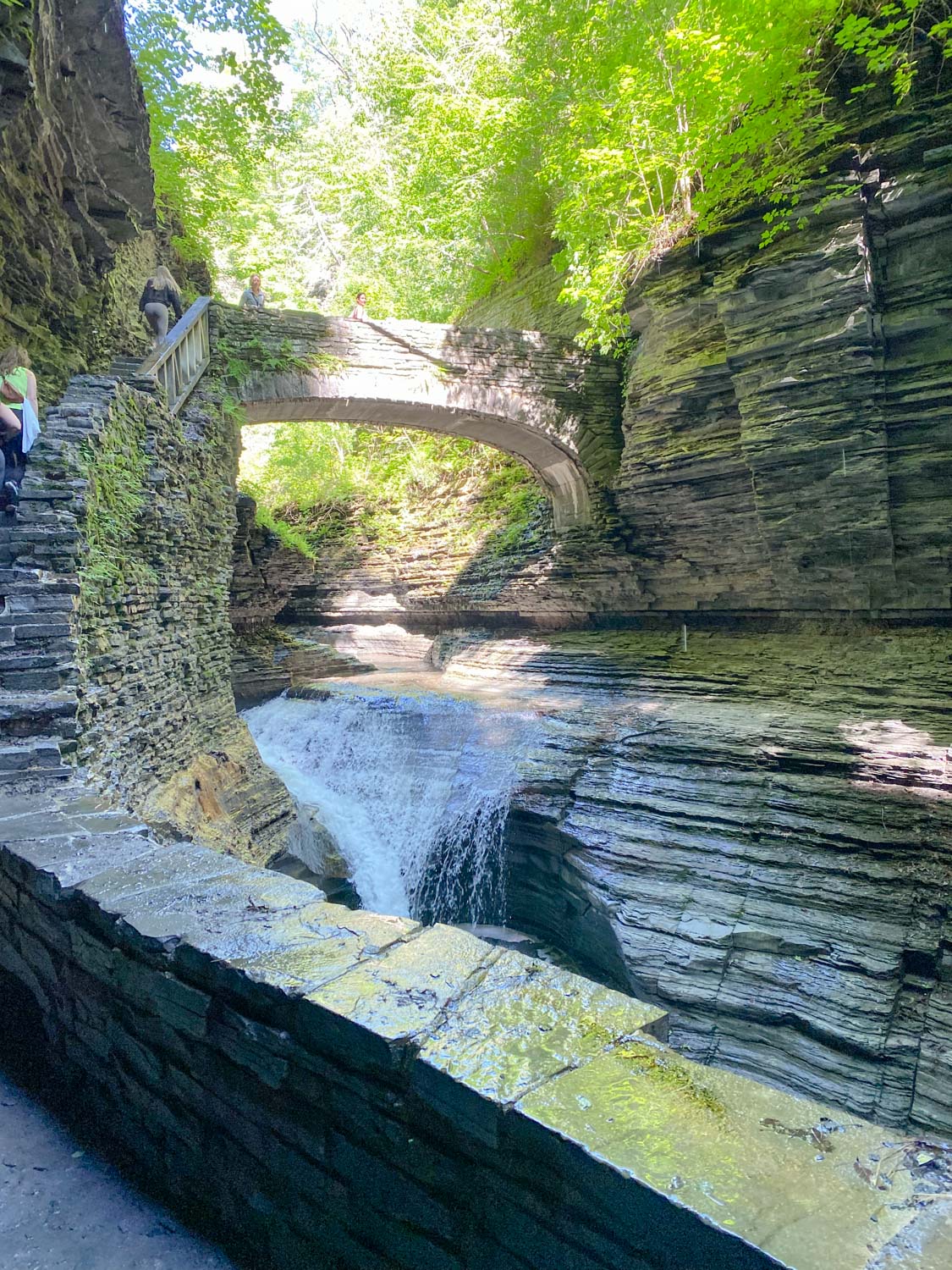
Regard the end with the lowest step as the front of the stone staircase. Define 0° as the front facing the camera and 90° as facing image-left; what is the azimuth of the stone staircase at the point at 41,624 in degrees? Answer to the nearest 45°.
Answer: approximately 0°

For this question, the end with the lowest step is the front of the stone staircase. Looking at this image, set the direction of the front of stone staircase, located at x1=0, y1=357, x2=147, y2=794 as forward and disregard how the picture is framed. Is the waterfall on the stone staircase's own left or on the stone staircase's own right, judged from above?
on the stone staircase's own left

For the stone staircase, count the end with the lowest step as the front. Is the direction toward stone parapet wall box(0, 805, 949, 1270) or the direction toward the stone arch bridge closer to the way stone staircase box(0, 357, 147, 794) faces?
the stone parapet wall

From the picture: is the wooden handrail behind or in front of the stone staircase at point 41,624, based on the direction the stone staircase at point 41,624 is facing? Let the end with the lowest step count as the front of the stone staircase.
behind

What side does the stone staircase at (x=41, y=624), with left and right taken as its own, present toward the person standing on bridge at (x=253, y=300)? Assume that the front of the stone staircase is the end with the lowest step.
back

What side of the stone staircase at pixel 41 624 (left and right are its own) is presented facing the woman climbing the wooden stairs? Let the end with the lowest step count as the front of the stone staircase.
back

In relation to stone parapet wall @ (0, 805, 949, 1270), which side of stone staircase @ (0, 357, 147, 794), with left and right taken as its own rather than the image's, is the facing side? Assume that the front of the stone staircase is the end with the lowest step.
front
